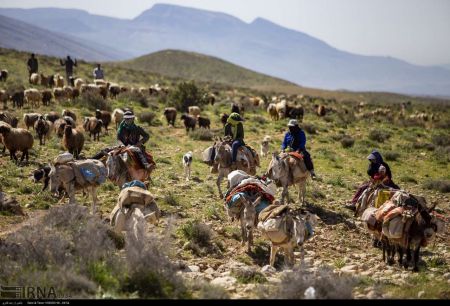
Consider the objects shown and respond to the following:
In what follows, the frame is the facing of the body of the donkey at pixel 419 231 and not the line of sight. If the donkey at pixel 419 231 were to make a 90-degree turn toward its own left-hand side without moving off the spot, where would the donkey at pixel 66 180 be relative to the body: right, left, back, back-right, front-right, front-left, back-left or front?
back-left

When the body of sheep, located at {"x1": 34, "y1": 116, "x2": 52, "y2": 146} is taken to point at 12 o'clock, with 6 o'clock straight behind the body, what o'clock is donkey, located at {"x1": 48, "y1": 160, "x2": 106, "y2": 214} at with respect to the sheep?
The donkey is roughly at 12 o'clock from the sheep.

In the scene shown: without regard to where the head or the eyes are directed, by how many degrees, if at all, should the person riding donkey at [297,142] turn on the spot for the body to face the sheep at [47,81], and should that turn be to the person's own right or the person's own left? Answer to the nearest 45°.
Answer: approximately 90° to the person's own right

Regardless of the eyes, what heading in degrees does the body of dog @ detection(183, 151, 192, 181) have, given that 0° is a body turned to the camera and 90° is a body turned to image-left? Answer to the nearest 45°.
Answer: approximately 0°

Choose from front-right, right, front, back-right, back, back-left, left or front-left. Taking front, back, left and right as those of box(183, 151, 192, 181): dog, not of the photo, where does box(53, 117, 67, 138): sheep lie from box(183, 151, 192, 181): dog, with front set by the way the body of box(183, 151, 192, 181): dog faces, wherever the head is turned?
back-right

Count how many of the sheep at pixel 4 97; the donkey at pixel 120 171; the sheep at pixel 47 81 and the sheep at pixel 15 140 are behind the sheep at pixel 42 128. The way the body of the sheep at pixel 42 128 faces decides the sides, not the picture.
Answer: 2

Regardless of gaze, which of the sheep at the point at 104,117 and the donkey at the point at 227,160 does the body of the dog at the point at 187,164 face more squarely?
the donkey

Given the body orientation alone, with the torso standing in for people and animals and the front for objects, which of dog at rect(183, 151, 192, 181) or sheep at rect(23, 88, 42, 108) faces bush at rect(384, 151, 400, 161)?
sheep at rect(23, 88, 42, 108)

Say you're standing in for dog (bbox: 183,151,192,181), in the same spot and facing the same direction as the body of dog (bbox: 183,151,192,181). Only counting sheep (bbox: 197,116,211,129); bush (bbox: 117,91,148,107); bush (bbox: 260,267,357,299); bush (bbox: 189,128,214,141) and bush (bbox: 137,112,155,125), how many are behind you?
4

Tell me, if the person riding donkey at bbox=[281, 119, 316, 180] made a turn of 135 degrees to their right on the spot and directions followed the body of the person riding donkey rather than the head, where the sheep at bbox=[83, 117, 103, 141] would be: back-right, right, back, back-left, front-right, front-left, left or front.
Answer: front-left

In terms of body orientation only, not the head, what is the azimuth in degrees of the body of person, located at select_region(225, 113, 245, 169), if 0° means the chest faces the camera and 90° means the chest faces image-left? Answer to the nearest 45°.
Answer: approximately 45°
